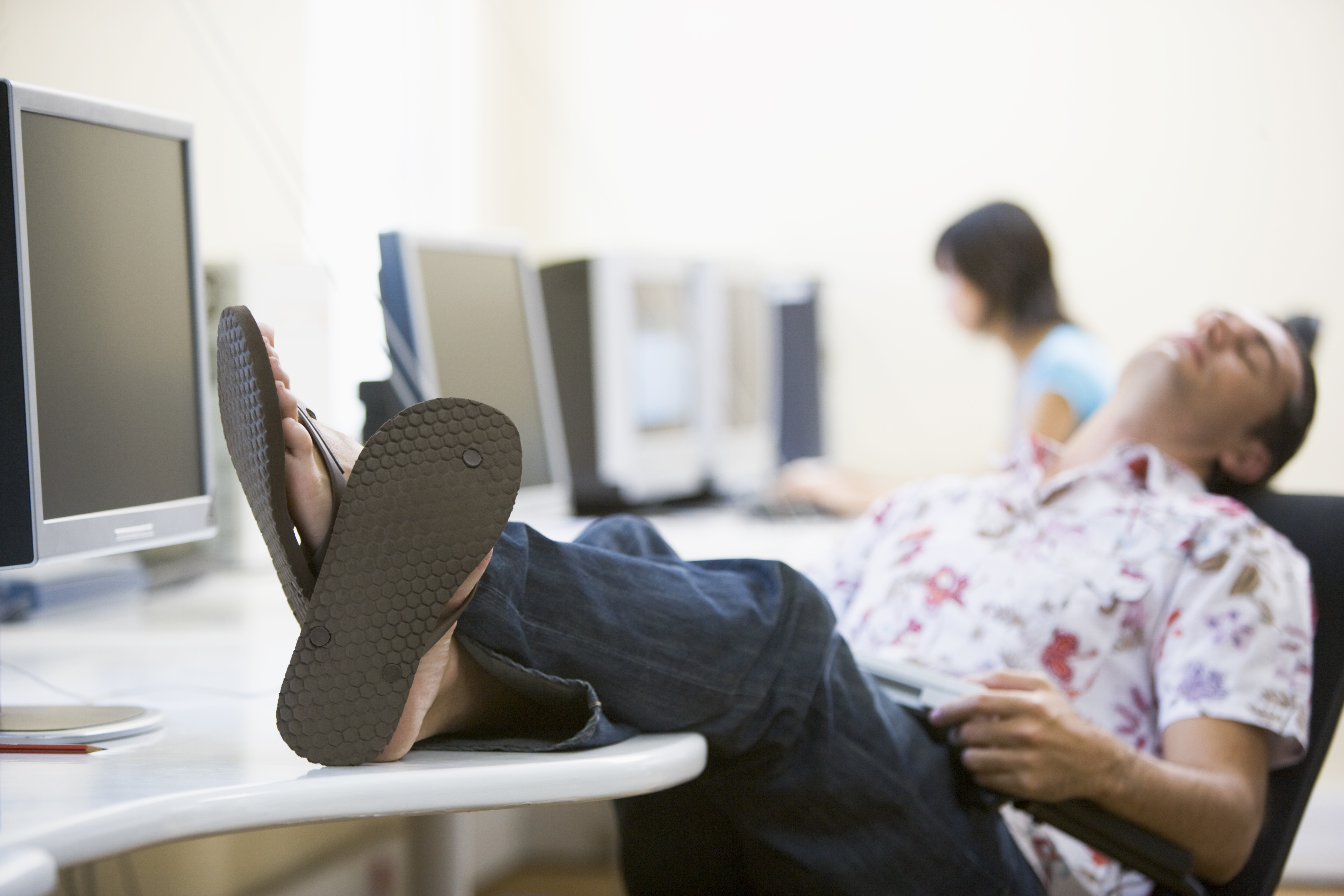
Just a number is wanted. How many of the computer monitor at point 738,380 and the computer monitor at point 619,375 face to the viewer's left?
0

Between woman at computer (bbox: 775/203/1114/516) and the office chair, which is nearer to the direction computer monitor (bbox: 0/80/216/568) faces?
the office chair

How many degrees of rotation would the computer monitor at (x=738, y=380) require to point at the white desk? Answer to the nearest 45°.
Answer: approximately 45° to its right

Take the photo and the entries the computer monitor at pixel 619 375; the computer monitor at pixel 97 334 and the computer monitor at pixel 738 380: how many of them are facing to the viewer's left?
0

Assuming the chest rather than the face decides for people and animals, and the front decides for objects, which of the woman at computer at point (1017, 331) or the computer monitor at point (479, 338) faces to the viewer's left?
the woman at computer

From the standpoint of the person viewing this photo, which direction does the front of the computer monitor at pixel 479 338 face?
facing the viewer and to the right of the viewer

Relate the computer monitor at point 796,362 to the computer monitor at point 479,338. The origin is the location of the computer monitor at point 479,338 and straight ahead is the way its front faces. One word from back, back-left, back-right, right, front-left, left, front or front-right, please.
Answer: left

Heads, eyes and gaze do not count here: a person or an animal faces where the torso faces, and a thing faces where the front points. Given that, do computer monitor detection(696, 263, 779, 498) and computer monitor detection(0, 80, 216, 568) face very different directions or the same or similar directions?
same or similar directions

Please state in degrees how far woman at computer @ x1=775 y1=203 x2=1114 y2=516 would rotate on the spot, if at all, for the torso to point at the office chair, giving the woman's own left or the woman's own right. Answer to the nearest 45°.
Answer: approximately 90° to the woman's own left

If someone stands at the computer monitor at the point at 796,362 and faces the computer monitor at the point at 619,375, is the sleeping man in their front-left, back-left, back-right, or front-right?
front-left

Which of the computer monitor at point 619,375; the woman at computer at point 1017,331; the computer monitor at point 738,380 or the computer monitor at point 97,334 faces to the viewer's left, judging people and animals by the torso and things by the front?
the woman at computer

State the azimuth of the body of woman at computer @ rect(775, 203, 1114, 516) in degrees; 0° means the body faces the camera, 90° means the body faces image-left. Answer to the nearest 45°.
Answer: approximately 90°

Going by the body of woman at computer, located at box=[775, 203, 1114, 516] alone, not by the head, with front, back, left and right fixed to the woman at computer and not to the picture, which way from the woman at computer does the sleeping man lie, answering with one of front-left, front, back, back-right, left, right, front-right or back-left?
left

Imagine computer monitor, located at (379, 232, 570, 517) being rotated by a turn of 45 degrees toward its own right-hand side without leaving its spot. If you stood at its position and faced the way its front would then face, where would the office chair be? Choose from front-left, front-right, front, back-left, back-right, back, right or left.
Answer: front-left

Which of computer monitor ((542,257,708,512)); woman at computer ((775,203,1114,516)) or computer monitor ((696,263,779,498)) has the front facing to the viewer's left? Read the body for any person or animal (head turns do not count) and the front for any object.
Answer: the woman at computer

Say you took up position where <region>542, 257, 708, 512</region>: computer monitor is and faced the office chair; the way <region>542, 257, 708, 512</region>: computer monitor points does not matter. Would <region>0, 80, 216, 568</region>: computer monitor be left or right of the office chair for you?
right

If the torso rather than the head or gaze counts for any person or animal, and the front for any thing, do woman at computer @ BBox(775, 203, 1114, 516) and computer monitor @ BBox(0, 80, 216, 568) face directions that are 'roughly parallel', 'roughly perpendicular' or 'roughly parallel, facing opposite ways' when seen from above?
roughly parallel, facing opposite ways

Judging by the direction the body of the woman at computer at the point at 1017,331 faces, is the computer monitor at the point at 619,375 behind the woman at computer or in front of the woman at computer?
in front
